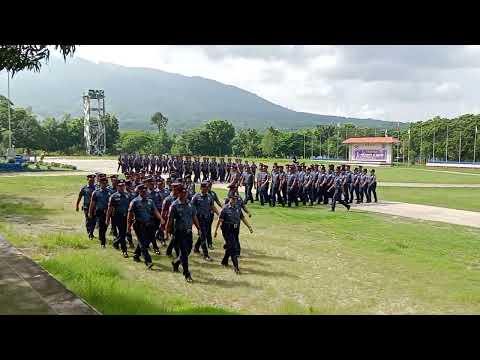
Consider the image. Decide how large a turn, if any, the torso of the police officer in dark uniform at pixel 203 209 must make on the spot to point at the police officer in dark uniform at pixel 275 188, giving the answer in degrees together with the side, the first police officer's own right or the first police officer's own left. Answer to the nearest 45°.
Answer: approximately 135° to the first police officer's own left

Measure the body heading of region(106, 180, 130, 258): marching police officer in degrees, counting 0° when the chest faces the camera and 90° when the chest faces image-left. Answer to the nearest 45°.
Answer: approximately 315°

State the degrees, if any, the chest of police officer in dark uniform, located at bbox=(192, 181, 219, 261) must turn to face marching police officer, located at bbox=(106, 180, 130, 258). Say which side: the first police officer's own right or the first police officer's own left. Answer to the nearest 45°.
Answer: approximately 135° to the first police officer's own right

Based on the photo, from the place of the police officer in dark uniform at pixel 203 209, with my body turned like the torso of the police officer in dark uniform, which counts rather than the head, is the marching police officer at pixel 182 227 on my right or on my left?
on my right

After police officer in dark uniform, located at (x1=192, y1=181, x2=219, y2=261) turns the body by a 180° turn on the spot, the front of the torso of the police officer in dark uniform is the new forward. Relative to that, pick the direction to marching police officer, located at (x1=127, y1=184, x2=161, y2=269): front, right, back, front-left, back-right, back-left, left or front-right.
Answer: left
